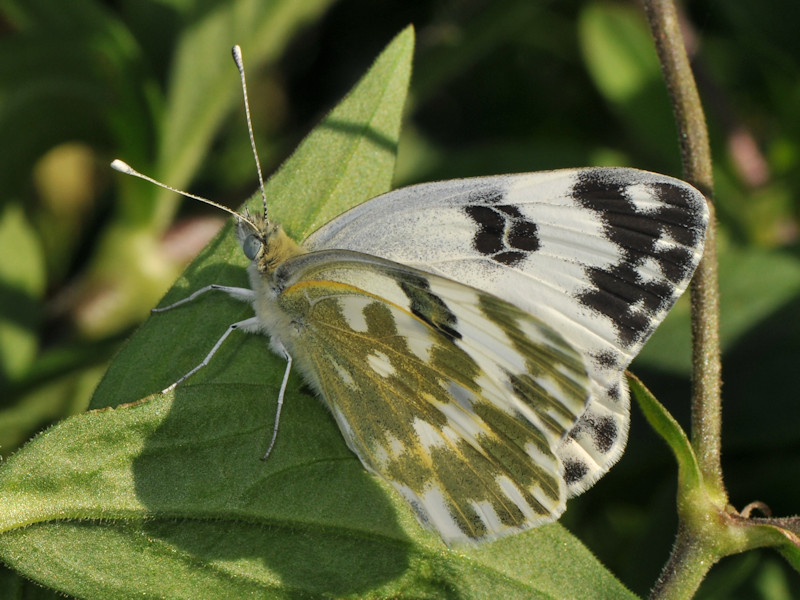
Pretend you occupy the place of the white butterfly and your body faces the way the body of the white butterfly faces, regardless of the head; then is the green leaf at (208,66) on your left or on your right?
on your right

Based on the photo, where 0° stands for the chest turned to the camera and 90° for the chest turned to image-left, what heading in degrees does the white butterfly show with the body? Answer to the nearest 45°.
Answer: approximately 90°
